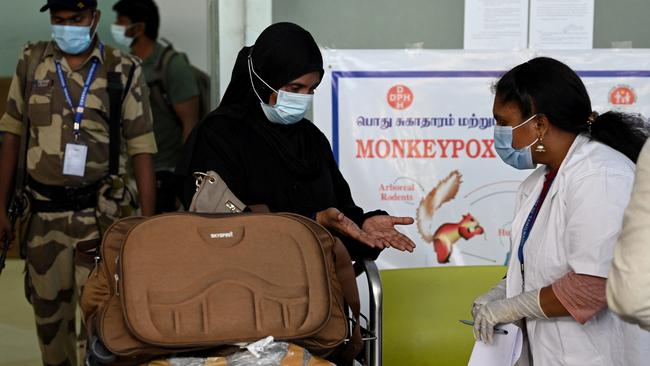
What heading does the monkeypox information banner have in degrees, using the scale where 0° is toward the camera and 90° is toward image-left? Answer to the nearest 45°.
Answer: approximately 0°

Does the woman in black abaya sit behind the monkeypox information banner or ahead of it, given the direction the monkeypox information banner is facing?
ahead

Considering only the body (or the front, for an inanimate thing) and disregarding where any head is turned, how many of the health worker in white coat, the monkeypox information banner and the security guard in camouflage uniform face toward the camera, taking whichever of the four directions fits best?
2

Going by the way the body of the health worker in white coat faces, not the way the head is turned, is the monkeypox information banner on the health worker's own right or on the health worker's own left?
on the health worker's own right

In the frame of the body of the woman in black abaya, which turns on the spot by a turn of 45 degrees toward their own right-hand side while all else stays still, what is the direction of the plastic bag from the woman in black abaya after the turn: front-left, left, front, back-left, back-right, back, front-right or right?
front

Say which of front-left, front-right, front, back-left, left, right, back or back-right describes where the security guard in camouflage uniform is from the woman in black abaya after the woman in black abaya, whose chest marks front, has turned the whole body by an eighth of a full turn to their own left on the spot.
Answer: back-left

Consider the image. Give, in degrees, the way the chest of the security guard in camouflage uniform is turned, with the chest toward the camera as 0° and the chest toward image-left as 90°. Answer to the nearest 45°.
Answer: approximately 0°

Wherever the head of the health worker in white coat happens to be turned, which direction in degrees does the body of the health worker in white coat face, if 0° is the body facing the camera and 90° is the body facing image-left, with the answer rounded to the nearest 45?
approximately 90°

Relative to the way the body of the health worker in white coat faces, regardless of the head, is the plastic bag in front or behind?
in front

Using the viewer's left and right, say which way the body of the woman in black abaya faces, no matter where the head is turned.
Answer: facing the viewer and to the right of the viewer

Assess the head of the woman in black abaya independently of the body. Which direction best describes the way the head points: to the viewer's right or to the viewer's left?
to the viewer's right

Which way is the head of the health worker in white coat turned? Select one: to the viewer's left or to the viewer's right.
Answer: to the viewer's left
